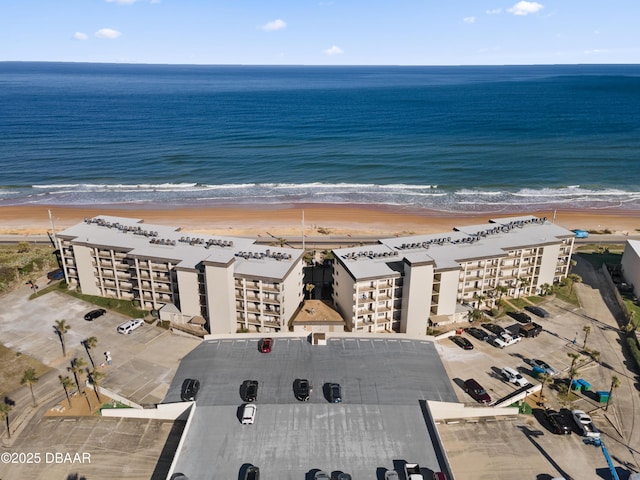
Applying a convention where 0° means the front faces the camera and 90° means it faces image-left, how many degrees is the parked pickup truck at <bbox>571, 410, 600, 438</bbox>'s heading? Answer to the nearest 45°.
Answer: approximately 135°

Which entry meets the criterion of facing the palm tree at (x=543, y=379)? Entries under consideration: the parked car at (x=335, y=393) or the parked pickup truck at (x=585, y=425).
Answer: the parked pickup truck at (x=585, y=425)

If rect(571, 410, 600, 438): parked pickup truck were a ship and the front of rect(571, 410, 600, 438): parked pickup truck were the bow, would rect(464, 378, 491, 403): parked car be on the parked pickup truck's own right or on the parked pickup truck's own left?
on the parked pickup truck's own left

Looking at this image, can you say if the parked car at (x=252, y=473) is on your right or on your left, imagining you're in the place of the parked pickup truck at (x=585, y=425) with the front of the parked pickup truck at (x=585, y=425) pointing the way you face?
on your left
